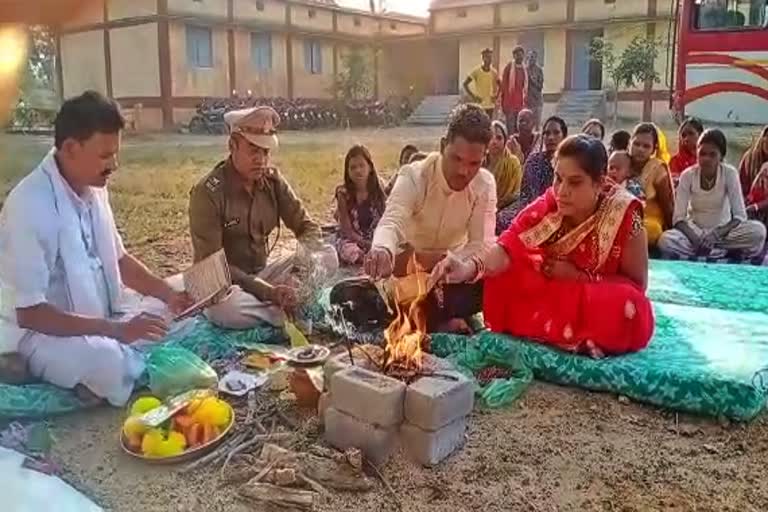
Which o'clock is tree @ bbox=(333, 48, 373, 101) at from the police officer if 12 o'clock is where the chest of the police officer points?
The tree is roughly at 8 o'clock from the police officer.

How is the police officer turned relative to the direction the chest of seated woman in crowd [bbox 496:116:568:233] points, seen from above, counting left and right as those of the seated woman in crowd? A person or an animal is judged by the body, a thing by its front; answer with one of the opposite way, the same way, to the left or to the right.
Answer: to the left

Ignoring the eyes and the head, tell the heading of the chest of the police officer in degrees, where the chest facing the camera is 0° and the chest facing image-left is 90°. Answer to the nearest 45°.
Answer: approximately 315°

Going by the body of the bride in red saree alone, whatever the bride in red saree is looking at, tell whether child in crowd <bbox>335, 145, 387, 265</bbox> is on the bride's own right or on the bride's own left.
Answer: on the bride's own right

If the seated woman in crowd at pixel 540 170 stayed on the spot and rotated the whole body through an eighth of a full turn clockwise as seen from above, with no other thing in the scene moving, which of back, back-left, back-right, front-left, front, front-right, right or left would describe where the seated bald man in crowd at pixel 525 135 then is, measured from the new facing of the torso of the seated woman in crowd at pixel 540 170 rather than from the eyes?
right

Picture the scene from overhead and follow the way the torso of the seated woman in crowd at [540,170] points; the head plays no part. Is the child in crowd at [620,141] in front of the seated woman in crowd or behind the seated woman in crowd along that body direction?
behind

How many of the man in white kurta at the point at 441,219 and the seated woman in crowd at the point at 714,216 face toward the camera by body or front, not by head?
2

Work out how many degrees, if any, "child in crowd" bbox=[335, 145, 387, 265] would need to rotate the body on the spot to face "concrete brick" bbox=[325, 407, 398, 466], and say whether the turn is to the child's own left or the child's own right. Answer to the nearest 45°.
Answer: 0° — they already face it
